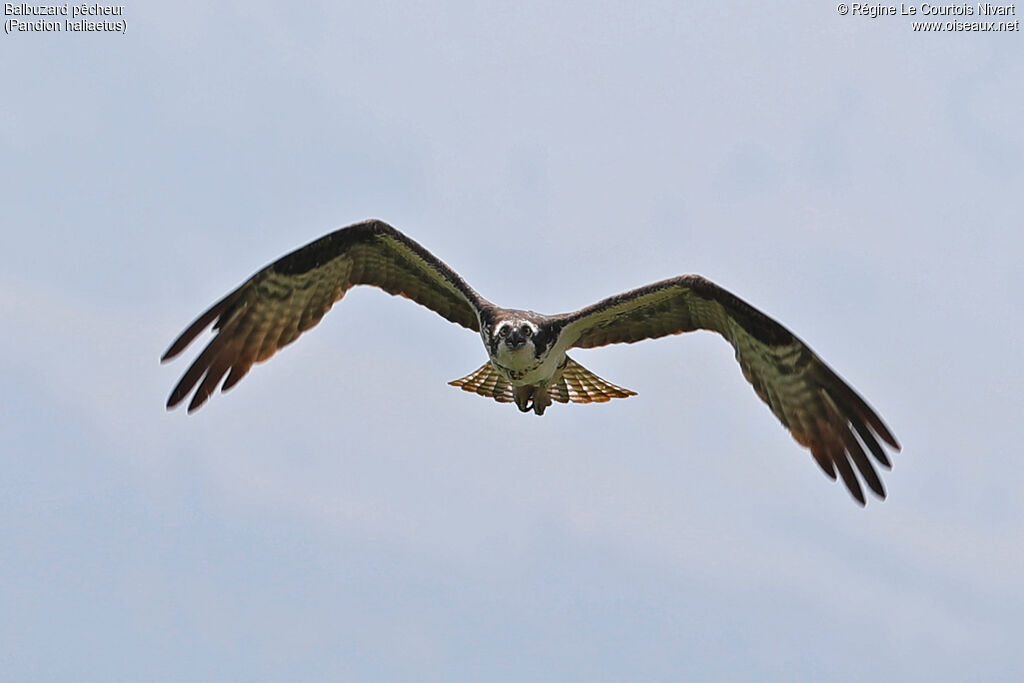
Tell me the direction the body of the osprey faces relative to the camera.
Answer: toward the camera
